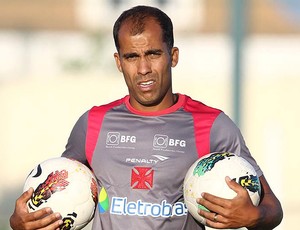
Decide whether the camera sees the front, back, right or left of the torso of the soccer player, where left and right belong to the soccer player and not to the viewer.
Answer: front
